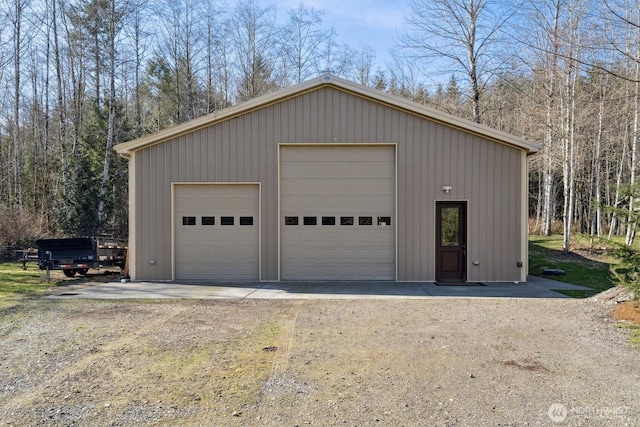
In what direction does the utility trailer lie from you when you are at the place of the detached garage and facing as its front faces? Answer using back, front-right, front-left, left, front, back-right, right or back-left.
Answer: right

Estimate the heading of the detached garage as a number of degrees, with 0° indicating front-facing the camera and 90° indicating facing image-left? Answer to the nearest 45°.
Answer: approximately 0°
